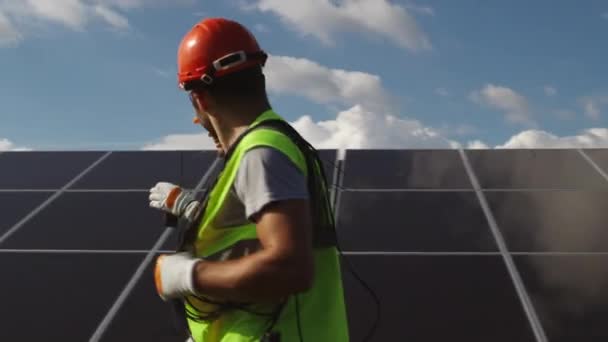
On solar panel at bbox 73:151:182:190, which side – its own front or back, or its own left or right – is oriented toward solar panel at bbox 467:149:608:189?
left

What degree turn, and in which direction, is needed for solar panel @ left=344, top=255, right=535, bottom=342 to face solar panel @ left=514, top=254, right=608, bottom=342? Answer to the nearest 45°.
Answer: approximately 90° to its left

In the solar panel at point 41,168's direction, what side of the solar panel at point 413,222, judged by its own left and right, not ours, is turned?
right

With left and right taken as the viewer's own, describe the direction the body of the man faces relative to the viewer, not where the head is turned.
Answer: facing to the left of the viewer

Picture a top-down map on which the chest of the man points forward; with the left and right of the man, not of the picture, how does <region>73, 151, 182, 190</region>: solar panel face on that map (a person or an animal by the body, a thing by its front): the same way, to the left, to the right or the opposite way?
to the left

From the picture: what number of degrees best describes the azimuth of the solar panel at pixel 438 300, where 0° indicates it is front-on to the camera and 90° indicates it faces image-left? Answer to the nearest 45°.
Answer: approximately 0°

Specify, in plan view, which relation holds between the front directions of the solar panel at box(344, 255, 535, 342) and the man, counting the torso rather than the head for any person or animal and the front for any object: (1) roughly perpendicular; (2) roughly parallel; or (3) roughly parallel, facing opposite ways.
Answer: roughly perpendicular

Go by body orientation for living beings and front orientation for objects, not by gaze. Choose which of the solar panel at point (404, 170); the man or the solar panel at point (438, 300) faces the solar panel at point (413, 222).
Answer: the solar panel at point (404, 170)

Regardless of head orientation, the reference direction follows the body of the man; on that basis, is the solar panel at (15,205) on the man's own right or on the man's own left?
on the man's own right

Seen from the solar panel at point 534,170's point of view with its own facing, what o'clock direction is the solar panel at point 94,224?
the solar panel at point 94,224 is roughly at 2 o'clock from the solar panel at point 534,170.

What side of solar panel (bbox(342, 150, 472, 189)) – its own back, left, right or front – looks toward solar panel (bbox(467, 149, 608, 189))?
left

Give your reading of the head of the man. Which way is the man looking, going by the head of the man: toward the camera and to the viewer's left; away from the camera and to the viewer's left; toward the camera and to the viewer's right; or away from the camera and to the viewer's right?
away from the camera and to the viewer's left
